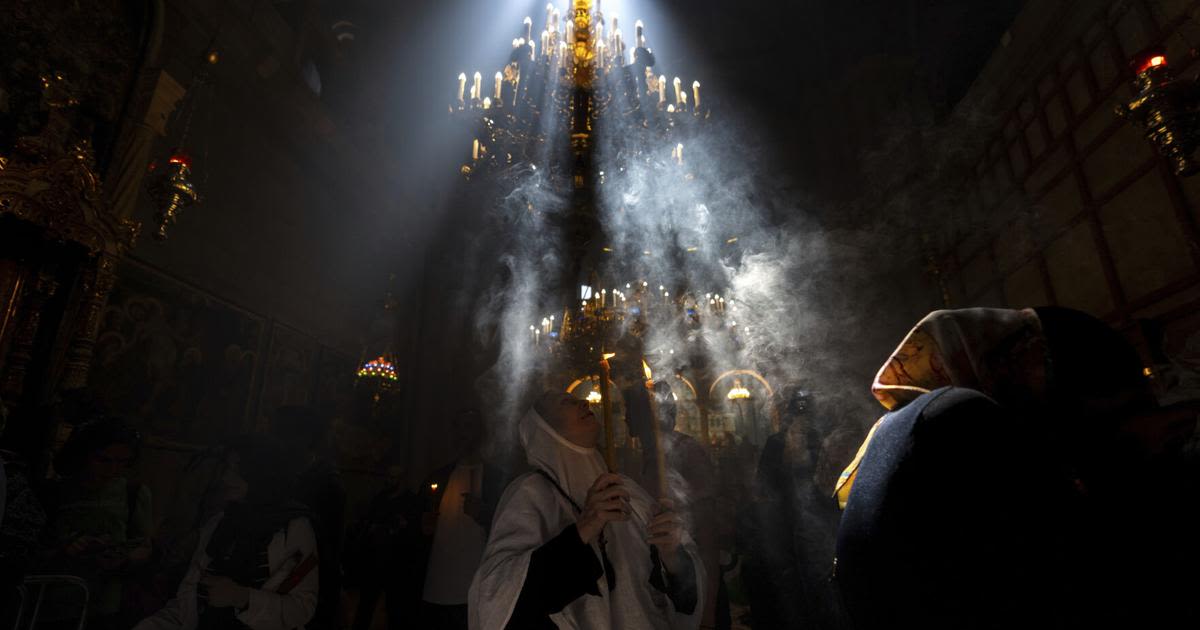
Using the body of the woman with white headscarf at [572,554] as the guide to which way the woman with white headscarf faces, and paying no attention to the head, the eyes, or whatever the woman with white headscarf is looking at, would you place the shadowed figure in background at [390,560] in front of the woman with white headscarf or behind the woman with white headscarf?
behind

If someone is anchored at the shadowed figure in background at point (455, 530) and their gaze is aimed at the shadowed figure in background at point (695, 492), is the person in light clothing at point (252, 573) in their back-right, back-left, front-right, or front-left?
back-right

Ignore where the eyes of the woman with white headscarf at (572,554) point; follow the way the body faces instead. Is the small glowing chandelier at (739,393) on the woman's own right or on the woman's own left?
on the woman's own left

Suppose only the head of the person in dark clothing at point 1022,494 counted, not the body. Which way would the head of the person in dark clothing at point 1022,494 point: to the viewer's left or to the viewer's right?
to the viewer's left

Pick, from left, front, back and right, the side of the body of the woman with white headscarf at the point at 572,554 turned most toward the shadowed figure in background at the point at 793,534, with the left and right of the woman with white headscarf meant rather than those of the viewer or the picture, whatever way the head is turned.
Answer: left
